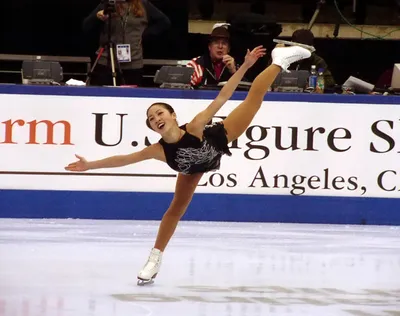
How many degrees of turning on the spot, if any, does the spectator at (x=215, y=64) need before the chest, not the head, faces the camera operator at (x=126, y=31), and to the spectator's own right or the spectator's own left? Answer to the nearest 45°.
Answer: approximately 90° to the spectator's own right

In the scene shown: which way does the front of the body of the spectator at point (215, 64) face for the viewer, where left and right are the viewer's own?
facing the viewer

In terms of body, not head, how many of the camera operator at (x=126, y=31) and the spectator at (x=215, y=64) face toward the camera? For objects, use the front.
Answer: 2

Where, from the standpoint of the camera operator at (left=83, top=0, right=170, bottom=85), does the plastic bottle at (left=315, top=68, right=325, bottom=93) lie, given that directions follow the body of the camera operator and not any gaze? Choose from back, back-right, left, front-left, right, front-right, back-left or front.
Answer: left

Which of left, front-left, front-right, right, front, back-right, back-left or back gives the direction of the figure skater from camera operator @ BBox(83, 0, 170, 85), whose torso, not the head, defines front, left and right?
front

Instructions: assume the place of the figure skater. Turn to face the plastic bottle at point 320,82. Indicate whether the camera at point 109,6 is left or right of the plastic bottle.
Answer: left

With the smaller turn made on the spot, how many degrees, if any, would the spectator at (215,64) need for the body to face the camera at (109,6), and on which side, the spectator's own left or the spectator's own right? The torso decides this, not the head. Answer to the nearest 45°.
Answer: approximately 90° to the spectator's own right

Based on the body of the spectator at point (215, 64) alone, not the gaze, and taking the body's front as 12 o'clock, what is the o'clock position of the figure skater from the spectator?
The figure skater is roughly at 12 o'clock from the spectator.

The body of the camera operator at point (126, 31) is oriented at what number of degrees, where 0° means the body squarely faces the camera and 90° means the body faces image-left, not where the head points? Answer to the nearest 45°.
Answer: approximately 0°

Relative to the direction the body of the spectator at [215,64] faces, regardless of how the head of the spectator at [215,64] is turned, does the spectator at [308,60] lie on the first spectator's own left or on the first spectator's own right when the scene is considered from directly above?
on the first spectator's own left
